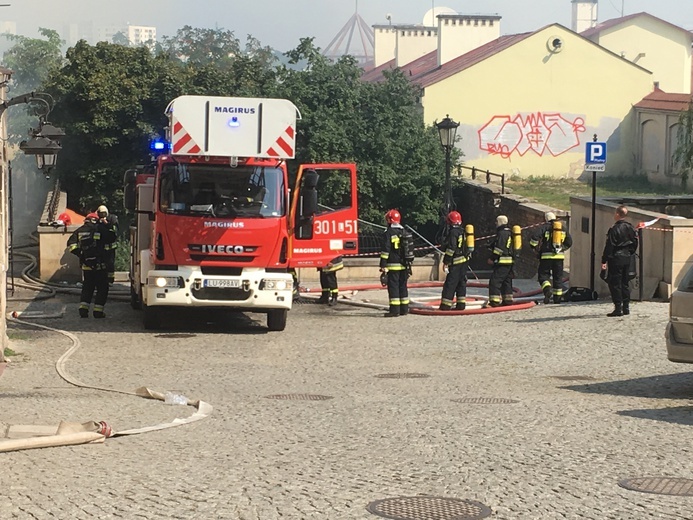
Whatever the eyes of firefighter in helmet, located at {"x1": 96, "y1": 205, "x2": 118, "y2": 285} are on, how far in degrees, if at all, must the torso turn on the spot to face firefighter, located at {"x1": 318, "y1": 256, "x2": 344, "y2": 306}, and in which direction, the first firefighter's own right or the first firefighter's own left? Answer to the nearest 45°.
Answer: approximately 135° to the first firefighter's own left

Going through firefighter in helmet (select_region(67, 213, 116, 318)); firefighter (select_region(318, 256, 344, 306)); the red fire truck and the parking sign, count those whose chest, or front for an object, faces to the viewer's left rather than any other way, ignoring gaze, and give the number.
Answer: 1

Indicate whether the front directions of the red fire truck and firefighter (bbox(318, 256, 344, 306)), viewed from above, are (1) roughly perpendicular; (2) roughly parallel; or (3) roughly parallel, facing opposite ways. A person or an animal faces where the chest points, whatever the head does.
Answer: roughly perpendicular

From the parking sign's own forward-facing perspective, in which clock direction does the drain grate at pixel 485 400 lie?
The drain grate is roughly at 12 o'clock from the parking sign.

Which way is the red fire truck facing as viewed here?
toward the camera

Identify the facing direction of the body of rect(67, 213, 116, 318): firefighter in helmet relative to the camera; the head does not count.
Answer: toward the camera

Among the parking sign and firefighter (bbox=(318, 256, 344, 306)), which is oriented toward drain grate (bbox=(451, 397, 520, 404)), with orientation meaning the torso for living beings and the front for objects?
the parking sign

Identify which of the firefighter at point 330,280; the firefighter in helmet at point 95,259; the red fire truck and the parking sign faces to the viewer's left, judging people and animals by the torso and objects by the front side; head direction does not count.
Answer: the firefighter

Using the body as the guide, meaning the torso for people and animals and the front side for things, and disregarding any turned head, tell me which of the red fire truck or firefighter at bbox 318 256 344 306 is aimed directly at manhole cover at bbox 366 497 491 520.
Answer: the red fire truck

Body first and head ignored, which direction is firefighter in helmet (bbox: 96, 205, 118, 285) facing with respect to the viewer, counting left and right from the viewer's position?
facing the viewer and to the left of the viewer

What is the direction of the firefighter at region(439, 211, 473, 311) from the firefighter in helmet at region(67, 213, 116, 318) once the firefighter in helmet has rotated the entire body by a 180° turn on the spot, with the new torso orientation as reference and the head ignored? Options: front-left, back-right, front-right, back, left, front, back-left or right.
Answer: right

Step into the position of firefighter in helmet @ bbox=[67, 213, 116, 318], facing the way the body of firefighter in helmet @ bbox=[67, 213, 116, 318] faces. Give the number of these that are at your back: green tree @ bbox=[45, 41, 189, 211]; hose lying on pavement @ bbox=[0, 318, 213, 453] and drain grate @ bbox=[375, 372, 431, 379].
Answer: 1
